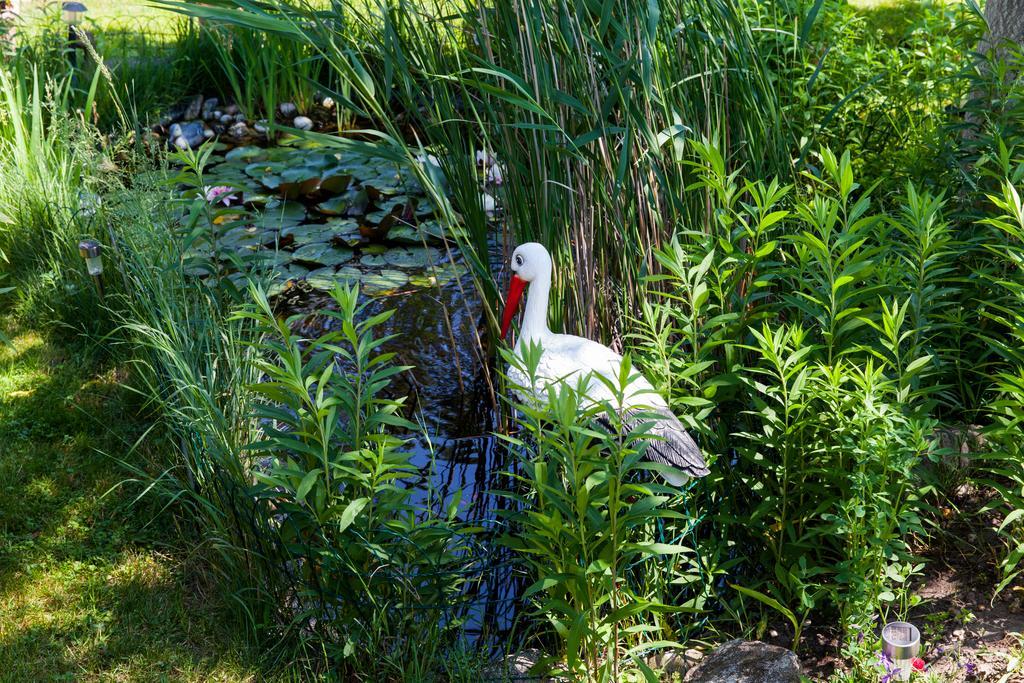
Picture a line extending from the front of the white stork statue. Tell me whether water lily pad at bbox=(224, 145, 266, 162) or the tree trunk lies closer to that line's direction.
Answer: the water lily pad

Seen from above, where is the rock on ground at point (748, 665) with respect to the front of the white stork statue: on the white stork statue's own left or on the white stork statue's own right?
on the white stork statue's own left

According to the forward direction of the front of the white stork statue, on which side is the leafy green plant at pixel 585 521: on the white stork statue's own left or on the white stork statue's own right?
on the white stork statue's own left

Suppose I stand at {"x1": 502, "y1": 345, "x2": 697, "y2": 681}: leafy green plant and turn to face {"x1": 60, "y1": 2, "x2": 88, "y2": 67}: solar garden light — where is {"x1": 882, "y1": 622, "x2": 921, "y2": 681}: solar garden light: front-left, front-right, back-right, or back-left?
back-right

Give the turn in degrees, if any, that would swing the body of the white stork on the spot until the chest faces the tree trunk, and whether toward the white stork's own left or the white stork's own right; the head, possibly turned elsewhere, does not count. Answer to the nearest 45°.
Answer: approximately 135° to the white stork's own right

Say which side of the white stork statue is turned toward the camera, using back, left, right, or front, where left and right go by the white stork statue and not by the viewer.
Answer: left

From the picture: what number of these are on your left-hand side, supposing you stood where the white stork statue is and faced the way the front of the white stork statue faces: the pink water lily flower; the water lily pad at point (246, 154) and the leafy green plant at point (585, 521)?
1

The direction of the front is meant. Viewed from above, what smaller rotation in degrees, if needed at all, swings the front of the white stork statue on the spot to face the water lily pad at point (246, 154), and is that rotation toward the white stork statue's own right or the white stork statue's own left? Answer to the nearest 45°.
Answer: approximately 45° to the white stork statue's own right

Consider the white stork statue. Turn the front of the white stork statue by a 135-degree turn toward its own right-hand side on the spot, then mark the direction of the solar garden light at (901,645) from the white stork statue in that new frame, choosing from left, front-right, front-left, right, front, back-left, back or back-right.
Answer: right

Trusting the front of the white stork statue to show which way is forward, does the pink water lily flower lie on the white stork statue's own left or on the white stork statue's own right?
on the white stork statue's own right
